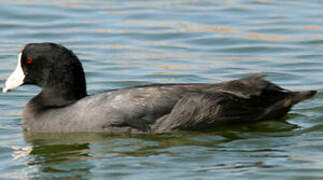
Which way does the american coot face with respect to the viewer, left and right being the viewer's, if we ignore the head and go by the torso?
facing to the left of the viewer
